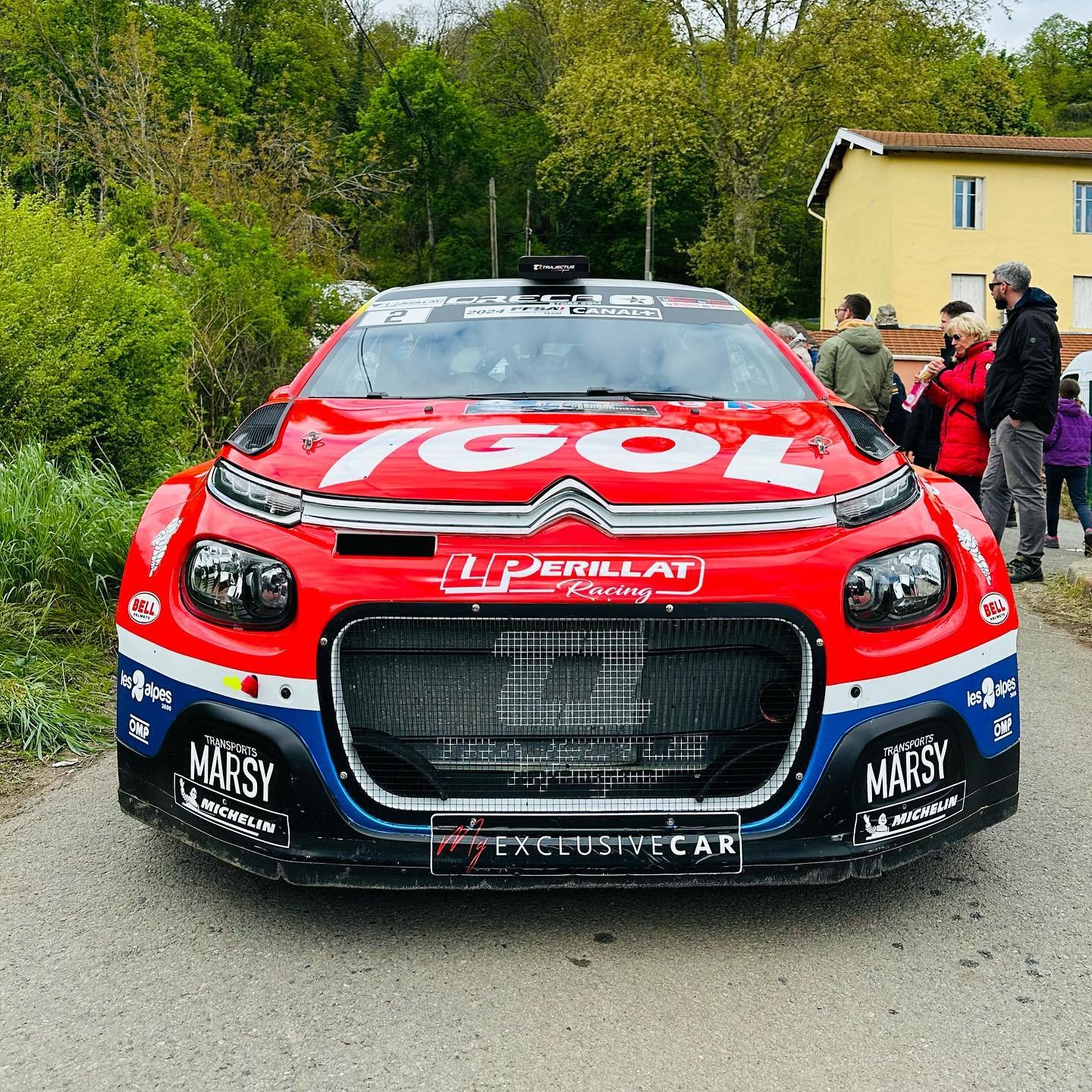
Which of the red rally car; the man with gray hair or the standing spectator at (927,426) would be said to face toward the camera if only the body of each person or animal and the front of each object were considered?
the red rally car

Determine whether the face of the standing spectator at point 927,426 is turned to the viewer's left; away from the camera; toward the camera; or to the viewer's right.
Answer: to the viewer's left

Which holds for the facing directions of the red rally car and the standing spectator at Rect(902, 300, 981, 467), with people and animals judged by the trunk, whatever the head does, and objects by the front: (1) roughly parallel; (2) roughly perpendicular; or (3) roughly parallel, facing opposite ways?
roughly perpendicular

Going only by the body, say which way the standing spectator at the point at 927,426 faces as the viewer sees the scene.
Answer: to the viewer's left

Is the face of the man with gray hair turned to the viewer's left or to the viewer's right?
to the viewer's left

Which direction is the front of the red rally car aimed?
toward the camera

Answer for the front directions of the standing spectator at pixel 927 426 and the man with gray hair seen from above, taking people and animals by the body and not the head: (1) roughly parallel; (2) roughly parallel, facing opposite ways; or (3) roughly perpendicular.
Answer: roughly parallel
